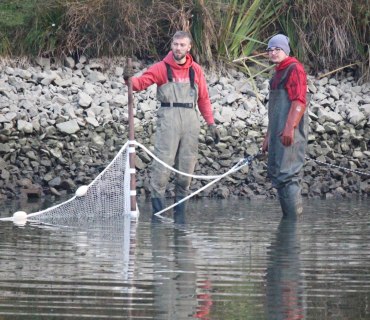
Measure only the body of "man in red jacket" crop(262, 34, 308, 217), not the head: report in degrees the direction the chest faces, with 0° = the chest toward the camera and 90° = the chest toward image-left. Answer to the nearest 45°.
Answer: approximately 45°

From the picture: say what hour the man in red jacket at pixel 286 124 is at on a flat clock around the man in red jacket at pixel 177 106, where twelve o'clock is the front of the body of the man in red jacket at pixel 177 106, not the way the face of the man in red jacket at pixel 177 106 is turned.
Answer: the man in red jacket at pixel 286 124 is roughly at 9 o'clock from the man in red jacket at pixel 177 106.

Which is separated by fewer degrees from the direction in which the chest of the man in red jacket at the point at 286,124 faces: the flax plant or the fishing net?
the fishing net

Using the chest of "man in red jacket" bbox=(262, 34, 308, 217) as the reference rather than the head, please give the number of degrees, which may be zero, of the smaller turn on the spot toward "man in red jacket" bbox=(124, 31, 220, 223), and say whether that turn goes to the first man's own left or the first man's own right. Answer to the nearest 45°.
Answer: approximately 45° to the first man's own right

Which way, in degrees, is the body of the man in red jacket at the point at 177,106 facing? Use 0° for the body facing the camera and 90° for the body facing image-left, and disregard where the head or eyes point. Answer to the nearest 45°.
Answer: approximately 0°

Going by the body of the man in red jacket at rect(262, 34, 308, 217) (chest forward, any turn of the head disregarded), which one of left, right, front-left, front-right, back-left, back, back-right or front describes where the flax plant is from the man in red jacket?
back-right

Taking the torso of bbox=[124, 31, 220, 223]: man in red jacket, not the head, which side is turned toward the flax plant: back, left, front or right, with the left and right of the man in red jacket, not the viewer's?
back
